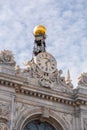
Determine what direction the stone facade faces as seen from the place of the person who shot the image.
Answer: facing the viewer and to the right of the viewer
